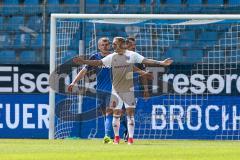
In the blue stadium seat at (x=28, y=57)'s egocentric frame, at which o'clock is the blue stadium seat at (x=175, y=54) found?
the blue stadium seat at (x=175, y=54) is roughly at 10 o'clock from the blue stadium seat at (x=28, y=57).

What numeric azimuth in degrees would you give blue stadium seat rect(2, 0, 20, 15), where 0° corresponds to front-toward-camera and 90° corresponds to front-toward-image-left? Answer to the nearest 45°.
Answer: approximately 0°

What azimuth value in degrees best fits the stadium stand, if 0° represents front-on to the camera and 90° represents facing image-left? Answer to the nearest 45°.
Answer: approximately 0°

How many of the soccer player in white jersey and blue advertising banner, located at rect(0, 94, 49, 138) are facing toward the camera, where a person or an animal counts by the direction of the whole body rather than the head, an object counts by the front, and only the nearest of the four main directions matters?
2

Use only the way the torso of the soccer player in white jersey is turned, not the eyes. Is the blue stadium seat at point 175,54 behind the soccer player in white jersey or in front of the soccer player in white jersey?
behind
